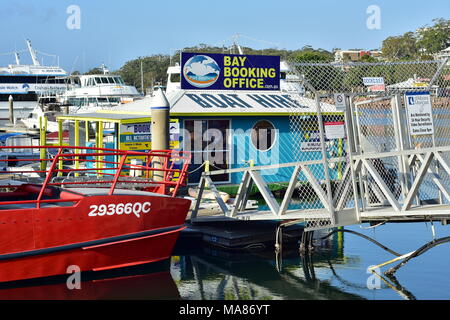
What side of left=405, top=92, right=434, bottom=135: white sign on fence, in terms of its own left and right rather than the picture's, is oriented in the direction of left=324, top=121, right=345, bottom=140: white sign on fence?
right

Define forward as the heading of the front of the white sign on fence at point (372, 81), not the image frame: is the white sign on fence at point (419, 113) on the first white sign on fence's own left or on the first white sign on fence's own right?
on the first white sign on fence's own left

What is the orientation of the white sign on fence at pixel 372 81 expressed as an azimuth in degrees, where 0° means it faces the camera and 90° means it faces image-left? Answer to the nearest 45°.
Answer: approximately 0°

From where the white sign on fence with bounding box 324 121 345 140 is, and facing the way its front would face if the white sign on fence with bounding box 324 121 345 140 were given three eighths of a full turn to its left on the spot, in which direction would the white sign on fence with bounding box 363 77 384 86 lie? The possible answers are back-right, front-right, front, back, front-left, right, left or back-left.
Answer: front

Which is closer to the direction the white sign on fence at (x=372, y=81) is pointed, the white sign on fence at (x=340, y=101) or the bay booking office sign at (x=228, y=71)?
the white sign on fence

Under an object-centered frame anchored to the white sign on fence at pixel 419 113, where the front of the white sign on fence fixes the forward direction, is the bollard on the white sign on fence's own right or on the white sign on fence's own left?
on the white sign on fence's own right
